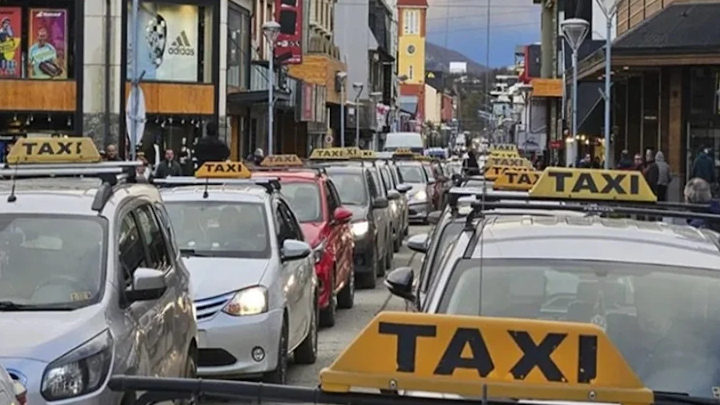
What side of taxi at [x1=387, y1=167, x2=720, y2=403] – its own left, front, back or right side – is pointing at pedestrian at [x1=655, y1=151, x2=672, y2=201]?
back

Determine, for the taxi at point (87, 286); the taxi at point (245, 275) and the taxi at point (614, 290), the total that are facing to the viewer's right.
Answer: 0

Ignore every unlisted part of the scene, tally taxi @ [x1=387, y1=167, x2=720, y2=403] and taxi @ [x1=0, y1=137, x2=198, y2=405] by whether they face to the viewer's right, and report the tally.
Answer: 0

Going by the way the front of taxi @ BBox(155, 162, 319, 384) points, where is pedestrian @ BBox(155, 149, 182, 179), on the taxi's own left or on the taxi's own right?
on the taxi's own right

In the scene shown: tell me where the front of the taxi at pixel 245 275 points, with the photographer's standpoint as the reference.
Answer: facing the viewer and to the left of the viewer

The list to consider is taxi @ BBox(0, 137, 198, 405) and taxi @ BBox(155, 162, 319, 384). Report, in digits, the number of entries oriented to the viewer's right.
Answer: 0

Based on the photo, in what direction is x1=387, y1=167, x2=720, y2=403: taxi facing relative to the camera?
toward the camera

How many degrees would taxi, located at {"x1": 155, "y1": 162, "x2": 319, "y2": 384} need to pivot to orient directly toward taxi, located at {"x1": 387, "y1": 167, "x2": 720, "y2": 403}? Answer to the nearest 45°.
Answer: approximately 45° to its left

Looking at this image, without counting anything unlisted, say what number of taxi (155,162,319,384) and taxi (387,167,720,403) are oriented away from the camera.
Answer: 0

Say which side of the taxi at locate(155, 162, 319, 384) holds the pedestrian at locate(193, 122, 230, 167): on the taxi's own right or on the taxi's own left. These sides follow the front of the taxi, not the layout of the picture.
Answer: on the taxi's own right

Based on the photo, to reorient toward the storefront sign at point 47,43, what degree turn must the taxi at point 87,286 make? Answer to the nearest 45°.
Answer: approximately 135° to its right
